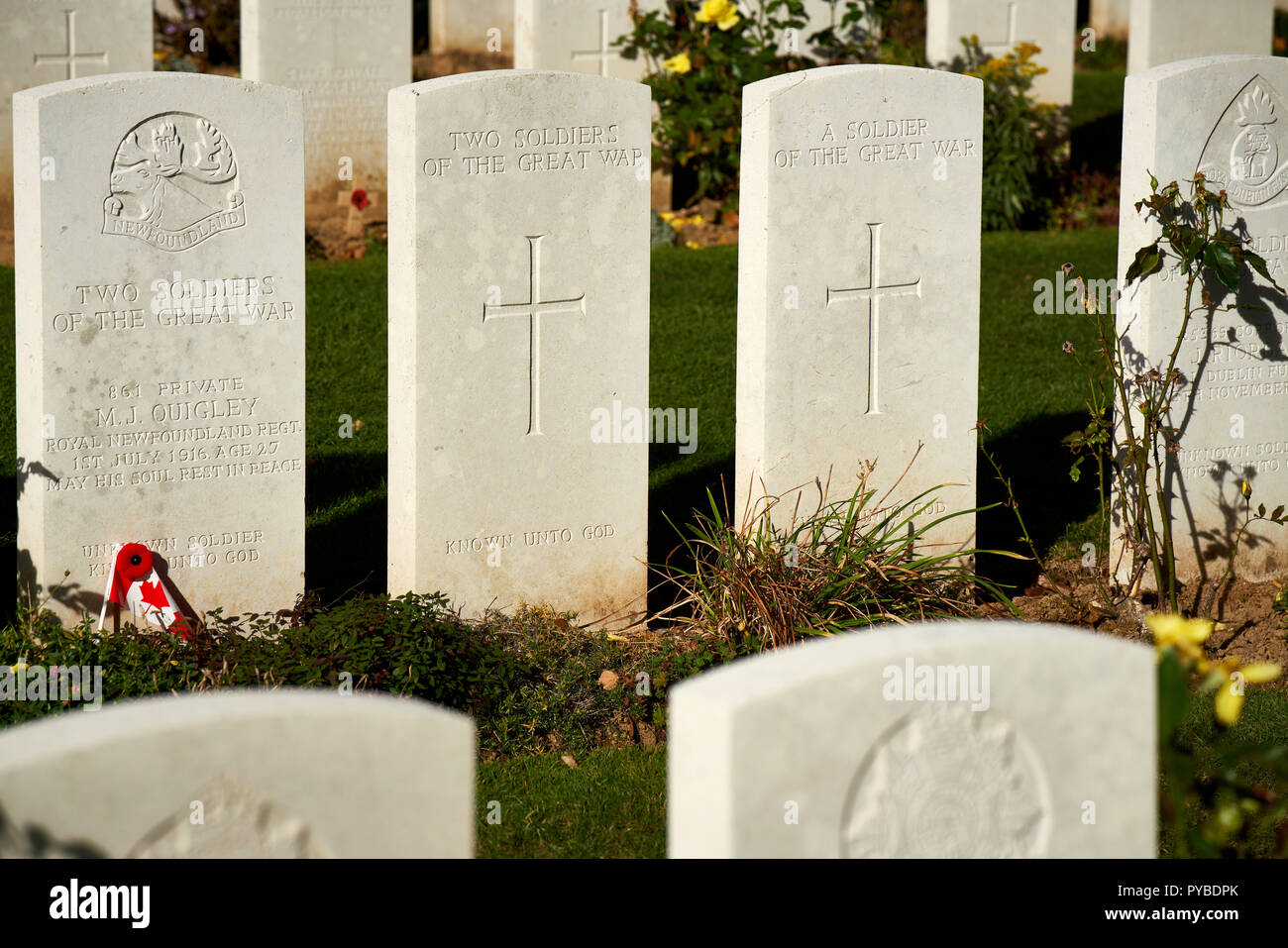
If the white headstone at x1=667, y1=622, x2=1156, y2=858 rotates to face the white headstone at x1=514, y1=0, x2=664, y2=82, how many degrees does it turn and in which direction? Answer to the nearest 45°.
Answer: approximately 135° to its left

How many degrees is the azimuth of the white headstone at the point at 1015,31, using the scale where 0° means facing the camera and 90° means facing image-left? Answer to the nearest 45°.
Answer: approximately 315°

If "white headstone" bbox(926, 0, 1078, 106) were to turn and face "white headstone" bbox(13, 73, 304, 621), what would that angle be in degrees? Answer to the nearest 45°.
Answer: approximately 45° to its right

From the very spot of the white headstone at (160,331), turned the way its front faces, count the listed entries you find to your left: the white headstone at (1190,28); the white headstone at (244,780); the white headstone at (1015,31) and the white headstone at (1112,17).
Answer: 3

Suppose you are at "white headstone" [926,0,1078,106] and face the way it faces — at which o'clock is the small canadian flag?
The small canadian flag is roughly at 2 o'clock from the white headstone.

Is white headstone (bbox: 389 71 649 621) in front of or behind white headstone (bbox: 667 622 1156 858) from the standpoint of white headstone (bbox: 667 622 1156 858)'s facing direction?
behind

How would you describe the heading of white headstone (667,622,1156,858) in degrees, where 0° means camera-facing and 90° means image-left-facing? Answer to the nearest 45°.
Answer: approximately 315°

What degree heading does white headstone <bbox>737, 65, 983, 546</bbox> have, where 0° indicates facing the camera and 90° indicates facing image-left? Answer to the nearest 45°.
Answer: approximately 315°

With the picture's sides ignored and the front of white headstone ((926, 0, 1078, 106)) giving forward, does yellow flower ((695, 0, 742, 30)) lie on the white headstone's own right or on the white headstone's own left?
on the white headstone's own right
